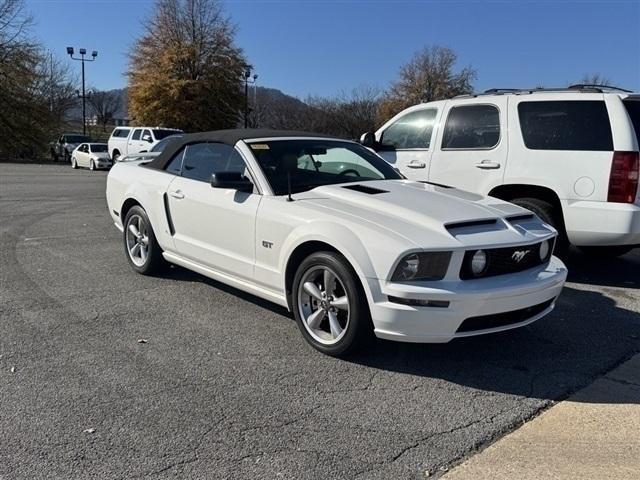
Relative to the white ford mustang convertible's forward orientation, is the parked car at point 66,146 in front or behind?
behind

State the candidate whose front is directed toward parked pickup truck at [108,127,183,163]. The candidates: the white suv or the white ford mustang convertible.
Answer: the white suv

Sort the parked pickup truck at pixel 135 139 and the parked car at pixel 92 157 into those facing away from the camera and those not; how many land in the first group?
0

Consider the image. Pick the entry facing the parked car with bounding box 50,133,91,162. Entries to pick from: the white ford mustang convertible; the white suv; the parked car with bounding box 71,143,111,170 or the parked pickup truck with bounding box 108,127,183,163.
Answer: the white suv

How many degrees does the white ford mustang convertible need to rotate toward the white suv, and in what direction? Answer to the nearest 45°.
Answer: approximately 90° to its left

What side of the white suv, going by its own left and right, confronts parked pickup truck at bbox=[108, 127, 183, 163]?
front

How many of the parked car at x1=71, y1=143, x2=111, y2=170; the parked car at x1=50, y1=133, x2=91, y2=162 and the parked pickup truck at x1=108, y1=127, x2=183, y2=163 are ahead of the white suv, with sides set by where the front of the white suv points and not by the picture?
3
